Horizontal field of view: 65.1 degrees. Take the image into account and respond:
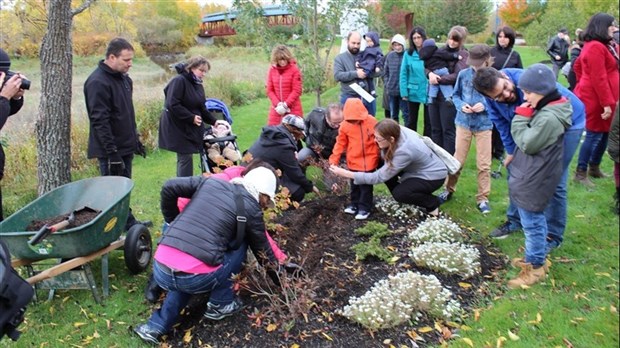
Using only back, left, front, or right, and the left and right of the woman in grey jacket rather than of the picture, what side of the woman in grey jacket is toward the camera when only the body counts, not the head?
left

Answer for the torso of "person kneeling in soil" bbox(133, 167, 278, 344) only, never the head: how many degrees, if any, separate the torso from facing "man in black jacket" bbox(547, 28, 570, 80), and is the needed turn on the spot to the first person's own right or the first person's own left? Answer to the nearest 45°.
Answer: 0° — they already face them

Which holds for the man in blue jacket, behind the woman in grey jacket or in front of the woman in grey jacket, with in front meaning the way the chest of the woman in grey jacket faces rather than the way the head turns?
behind

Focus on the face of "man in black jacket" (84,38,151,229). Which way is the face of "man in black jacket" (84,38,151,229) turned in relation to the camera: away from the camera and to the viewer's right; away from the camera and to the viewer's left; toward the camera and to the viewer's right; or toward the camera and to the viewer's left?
toward the camera and to the viewer's right

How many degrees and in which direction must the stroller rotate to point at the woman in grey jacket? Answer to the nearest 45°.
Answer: approximately 45° to its left

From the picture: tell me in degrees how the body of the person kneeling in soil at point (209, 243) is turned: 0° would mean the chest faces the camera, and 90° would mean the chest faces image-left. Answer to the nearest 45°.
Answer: approximately 225°

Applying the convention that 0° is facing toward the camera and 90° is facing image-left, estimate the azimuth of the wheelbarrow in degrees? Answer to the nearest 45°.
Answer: approximately 225°

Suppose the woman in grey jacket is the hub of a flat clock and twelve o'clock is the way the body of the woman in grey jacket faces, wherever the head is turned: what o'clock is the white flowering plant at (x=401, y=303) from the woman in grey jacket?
The white flowering plant is roughly at 9 o'clock from the woman in grey jacket.

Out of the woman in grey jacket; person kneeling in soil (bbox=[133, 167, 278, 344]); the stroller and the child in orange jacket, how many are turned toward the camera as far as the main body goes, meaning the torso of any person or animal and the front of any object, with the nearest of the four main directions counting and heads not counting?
2

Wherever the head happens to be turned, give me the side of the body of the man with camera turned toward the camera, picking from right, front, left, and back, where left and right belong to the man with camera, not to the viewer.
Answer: right

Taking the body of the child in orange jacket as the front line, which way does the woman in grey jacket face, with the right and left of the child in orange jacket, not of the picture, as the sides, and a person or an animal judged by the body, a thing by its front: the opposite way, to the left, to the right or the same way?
to the right

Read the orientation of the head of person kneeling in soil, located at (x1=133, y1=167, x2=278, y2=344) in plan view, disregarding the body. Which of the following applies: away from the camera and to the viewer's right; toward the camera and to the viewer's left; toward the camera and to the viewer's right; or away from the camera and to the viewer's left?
away from the camera and to the viewer's right
